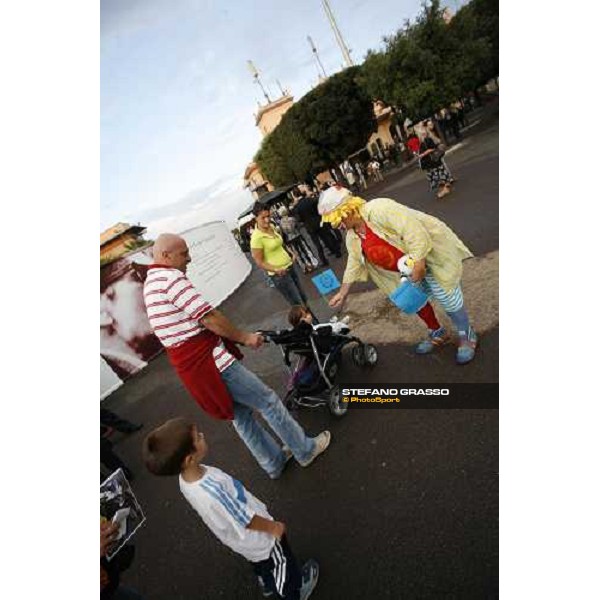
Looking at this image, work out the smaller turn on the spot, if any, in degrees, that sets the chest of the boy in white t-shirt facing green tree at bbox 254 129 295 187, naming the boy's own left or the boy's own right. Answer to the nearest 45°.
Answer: approximately 45° to the boy's own left

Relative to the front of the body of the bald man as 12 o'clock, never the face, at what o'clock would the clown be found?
The clown is roughly at 12 o'clock from the bald man.

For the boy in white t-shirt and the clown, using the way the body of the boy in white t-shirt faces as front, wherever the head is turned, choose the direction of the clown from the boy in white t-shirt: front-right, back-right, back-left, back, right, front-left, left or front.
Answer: front

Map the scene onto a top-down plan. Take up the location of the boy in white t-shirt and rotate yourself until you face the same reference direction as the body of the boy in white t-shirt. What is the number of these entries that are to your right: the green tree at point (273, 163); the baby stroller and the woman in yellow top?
0

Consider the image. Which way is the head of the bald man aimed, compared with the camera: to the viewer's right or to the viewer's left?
to the viewer's right

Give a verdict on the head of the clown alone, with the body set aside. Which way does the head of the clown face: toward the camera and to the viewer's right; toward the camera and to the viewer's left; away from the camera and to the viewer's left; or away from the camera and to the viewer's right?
toward the camera and to the viewer's left

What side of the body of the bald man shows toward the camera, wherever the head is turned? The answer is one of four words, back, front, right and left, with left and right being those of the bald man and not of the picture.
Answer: right

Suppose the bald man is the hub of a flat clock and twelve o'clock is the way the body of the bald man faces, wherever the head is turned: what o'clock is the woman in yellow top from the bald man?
The woman in yellow top is roughly at 10 o'clock from the bald man.

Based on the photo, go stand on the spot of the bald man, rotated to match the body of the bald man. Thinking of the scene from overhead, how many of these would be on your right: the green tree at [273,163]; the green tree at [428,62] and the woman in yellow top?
0

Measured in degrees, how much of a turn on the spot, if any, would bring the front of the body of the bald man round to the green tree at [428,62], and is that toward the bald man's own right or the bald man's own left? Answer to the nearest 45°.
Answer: approximately 45° to the bald man's own left

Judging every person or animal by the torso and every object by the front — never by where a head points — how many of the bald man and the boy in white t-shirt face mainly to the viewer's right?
2

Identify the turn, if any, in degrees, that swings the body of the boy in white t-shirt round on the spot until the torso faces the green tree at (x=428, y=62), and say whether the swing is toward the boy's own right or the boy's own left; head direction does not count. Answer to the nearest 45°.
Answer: approximately 45° to the boy's own left

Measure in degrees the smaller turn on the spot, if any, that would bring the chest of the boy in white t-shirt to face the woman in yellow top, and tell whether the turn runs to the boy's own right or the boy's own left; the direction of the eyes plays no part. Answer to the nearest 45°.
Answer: approximately 45° to the boy's own left

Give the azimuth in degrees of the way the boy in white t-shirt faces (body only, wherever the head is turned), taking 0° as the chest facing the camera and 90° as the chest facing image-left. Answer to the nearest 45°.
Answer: approximately 270°

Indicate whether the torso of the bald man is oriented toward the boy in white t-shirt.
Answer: no

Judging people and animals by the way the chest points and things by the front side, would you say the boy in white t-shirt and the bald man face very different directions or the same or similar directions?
same or similar directions
